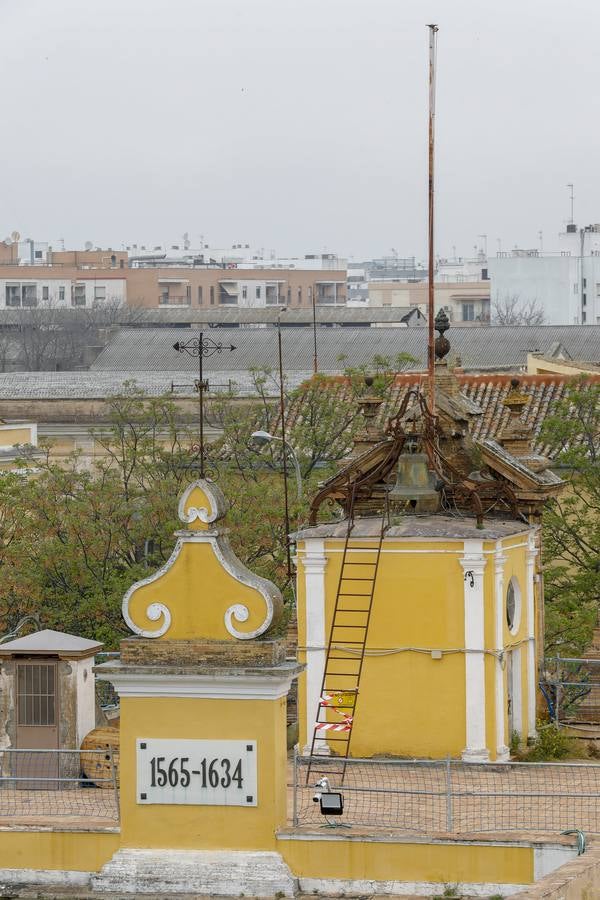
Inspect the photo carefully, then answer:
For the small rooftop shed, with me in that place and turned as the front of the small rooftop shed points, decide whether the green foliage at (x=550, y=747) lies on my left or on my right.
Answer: on my left

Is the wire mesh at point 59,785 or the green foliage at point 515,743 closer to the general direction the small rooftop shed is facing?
the wire mesh

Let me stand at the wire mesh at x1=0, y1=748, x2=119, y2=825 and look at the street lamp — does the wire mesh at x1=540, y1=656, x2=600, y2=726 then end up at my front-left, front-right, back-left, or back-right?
front-right

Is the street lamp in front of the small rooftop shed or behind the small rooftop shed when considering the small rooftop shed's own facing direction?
behind

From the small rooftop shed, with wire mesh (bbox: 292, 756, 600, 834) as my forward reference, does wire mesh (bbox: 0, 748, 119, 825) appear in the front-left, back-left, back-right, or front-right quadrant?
front-right

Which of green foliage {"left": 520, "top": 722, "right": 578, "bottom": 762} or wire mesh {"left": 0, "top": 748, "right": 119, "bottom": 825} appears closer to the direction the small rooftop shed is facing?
the wire mesh

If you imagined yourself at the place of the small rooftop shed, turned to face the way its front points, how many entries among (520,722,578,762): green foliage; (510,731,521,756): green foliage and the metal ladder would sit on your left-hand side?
3

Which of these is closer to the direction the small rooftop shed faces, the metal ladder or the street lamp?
the metal ladder

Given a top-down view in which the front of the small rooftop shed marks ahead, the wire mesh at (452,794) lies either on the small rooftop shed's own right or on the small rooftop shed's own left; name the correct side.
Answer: on the small rooftop shed's own left

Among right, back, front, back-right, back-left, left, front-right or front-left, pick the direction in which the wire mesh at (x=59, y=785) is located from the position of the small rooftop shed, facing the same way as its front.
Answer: front

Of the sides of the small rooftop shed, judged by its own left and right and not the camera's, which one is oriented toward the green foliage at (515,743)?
left

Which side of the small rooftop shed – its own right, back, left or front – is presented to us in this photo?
front

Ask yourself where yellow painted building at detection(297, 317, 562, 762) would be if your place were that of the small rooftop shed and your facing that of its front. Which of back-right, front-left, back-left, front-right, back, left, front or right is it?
left

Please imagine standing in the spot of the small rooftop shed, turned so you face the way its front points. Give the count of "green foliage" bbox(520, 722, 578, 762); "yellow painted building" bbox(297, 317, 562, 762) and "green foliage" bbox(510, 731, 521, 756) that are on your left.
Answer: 3
